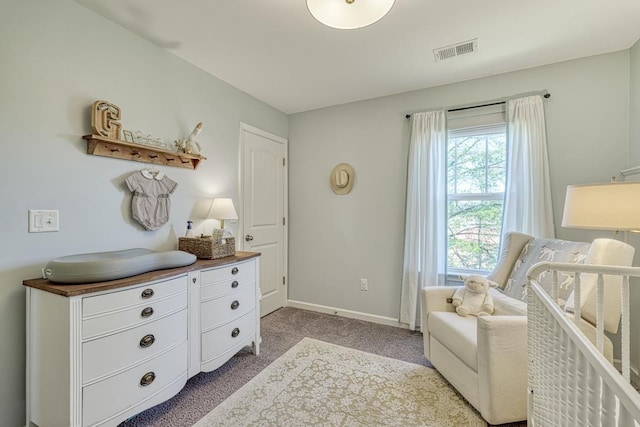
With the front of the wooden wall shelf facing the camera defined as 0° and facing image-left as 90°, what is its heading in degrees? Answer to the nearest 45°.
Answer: approximately 315°

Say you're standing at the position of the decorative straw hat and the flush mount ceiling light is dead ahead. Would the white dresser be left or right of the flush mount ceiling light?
right

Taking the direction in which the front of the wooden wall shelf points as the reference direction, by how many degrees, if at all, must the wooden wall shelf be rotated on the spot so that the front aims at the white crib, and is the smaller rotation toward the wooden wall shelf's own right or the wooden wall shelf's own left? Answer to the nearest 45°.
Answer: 0° — it already faces it

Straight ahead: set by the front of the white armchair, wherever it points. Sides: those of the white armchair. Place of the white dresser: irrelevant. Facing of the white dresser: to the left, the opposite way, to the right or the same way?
the opposite way

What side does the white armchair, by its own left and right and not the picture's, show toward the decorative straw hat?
right

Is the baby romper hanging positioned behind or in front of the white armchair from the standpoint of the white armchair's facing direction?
in front

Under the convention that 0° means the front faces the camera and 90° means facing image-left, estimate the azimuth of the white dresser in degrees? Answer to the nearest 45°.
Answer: approximately 315°

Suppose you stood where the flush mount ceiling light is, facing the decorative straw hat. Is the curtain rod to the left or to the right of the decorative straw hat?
right

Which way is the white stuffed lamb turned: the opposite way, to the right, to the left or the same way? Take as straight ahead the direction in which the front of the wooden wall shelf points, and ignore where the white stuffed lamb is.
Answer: to the right

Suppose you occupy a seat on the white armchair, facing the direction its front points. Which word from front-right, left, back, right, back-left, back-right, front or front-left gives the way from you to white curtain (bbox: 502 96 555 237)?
back-right

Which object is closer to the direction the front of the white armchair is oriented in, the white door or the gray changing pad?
the gray changing pad
